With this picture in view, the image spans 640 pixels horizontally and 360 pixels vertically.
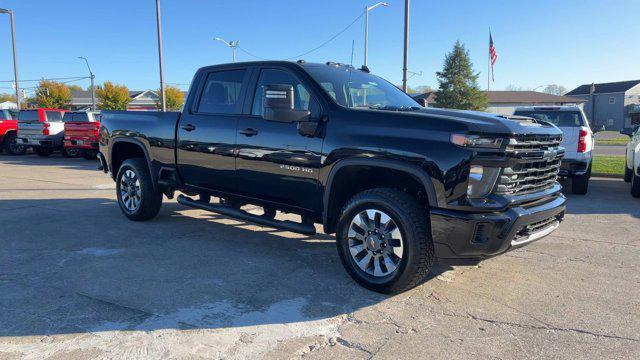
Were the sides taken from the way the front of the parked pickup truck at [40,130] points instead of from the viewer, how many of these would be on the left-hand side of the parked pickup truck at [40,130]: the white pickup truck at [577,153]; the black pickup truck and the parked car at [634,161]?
0

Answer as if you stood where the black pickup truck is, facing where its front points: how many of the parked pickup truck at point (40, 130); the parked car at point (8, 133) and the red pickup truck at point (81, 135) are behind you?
3

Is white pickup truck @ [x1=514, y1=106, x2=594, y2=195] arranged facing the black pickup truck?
no

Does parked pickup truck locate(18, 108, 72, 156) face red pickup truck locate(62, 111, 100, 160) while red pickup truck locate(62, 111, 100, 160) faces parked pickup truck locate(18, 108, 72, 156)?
no

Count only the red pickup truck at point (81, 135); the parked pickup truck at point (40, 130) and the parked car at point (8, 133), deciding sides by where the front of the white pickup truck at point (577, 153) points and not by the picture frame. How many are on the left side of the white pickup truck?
3

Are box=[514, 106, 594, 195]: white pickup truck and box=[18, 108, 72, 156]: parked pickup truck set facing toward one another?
no

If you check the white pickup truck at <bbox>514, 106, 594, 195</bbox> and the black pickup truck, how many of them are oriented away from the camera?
1

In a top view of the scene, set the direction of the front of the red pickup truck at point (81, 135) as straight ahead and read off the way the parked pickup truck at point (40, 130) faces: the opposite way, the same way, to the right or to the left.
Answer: the same way

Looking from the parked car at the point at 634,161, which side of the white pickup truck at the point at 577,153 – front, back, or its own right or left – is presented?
right

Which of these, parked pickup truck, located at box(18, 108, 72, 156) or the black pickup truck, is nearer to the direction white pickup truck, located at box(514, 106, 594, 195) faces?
the parked pickup truck

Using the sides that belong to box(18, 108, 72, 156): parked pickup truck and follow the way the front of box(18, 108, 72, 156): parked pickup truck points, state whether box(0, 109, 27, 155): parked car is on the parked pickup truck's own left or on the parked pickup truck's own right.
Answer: on the parked pickup truck's own left

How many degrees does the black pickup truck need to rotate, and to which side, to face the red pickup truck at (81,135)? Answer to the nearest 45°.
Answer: approximately 180°

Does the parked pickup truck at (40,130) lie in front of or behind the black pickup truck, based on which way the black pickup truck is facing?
behind

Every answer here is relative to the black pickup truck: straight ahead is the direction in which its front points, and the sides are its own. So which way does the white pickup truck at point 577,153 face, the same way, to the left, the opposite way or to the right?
to the left

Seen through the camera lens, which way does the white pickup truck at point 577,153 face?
facing away from the viewer

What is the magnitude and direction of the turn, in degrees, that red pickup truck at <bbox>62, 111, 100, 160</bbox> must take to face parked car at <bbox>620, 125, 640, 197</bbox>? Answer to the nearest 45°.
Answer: approximately 90° to its right

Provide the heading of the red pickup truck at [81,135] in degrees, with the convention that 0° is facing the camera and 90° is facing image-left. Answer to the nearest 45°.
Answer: approximately 225°

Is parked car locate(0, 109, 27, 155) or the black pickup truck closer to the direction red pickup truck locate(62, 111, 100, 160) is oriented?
the parked car

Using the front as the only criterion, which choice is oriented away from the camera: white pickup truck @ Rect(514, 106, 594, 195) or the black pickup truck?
the white pickup truck

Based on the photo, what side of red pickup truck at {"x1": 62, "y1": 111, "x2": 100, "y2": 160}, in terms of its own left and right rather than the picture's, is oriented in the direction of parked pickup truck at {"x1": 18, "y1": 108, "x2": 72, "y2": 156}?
left

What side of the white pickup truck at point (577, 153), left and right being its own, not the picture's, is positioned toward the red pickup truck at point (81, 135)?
left

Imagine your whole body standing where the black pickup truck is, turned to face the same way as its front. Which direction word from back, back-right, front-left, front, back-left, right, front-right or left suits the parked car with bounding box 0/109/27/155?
back
